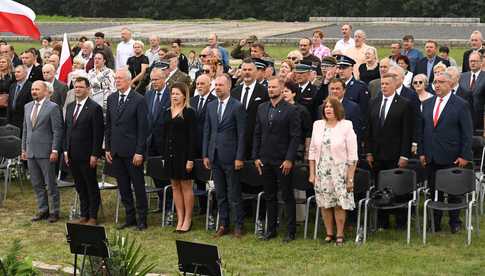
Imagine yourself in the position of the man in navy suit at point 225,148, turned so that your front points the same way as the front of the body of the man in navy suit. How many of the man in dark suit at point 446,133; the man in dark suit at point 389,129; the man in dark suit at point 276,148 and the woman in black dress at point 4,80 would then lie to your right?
1

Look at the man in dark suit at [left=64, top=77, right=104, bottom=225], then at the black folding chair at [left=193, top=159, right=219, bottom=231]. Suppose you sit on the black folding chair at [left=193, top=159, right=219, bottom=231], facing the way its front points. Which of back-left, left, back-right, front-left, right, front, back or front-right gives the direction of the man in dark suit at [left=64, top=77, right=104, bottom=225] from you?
front-right

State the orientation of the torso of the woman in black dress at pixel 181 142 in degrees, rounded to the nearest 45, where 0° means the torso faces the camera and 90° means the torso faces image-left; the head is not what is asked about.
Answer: approximately 45°

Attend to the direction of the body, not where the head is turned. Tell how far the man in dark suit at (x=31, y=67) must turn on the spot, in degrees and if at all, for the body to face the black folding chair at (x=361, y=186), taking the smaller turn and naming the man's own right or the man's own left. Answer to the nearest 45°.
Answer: approximately 90° to the man's own left

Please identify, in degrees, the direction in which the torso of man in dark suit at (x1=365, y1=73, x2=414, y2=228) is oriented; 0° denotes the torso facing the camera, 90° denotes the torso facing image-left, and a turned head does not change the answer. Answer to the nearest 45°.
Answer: approximately 45°

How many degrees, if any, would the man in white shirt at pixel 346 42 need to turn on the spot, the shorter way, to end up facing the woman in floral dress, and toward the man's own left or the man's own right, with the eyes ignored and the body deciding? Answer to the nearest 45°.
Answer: approximately 45° to the man's own left

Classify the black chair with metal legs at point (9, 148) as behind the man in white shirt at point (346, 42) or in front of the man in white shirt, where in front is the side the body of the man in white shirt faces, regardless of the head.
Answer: in front

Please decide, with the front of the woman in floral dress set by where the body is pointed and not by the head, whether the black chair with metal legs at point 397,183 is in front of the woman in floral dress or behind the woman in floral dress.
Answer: behind

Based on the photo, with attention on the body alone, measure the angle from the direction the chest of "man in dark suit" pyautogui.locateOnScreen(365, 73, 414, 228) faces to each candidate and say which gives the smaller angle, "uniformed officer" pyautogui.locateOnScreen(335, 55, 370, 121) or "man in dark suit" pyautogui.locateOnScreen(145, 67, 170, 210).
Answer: the man in dark suit

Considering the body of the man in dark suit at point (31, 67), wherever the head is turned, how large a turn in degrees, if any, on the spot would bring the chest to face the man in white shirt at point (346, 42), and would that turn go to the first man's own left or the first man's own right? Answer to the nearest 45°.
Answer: approximately 135° to the first man's own left
